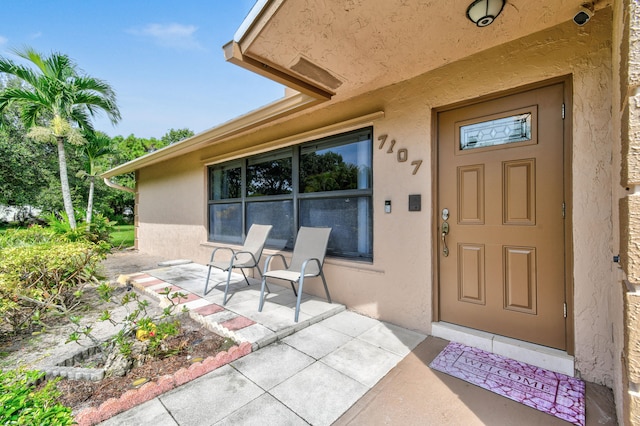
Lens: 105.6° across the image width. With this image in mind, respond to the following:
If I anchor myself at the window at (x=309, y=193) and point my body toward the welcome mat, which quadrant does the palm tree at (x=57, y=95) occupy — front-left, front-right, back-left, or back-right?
back-right

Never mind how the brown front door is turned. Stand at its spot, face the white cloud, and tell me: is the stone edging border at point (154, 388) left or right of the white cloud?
left

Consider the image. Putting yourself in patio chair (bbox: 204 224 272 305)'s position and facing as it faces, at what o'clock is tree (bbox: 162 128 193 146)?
The tree is roughly at 4 o'clock from the patio chair.

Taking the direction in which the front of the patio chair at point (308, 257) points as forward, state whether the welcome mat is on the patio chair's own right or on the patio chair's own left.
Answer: on the patio chair's own left

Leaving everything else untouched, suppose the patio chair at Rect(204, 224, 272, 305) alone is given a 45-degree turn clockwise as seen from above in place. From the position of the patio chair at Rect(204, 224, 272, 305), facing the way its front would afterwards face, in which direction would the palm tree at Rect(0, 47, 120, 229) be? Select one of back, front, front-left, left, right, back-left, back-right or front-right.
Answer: front-right

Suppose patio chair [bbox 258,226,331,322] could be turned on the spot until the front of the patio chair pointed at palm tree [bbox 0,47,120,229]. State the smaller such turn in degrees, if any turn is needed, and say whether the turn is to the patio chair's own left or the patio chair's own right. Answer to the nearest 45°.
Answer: approximately 90° to the patio chair's own right

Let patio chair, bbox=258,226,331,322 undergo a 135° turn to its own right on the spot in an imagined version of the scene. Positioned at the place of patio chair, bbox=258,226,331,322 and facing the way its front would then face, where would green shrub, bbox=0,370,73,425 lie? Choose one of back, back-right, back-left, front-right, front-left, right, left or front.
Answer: back-left

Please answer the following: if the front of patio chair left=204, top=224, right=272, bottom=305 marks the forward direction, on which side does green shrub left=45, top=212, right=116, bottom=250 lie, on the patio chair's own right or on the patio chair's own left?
on the patio chair's own right

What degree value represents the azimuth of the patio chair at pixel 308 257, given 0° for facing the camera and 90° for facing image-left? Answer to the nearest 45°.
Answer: approximately 45°

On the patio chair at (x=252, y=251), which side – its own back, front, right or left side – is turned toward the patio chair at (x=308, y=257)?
left

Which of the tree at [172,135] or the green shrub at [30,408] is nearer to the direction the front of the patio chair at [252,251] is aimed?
the green shrub

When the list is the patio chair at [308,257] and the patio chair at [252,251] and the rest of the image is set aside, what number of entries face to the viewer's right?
0

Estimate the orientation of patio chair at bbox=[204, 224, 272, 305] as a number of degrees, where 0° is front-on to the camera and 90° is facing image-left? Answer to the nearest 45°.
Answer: approximately 45°

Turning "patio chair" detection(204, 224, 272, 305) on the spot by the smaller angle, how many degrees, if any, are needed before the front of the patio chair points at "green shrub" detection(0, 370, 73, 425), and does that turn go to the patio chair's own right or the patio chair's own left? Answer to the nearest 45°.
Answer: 0° — it already faces it

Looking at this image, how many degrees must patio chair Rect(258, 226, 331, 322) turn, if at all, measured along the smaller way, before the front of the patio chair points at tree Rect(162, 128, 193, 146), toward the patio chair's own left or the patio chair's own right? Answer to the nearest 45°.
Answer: approximately 90° to the patio chair's own right

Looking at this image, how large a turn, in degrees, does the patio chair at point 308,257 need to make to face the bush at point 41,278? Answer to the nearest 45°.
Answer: approximately 45° to its right

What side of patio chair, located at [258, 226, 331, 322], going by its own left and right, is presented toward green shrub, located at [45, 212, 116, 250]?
right
